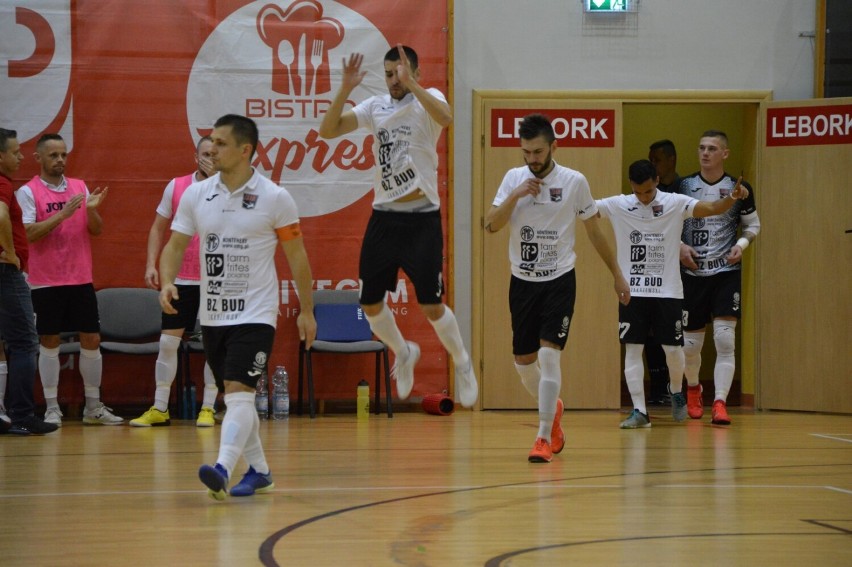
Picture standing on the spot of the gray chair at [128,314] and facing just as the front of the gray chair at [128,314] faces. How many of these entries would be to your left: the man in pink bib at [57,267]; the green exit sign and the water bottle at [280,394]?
2

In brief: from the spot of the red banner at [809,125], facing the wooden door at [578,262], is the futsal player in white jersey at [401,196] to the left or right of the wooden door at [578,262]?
left

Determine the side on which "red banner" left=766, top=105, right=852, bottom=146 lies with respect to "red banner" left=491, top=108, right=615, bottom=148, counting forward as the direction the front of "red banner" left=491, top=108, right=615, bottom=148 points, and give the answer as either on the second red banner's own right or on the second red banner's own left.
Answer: on the second red banner's own left

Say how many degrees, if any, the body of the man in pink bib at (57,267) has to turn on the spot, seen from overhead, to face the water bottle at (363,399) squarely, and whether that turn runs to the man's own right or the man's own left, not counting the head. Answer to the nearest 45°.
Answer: approximately 45° to the man's own left

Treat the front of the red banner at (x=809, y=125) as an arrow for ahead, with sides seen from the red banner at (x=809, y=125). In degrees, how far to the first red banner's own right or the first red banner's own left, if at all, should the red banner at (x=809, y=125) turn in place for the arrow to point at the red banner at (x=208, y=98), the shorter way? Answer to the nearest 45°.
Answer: approximately 90° to the first red banner's own right

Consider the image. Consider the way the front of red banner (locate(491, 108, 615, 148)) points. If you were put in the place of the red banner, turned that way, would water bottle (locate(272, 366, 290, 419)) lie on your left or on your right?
on your right

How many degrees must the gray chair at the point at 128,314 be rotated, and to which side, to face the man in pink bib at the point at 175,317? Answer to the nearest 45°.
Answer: approximately 45° to its left

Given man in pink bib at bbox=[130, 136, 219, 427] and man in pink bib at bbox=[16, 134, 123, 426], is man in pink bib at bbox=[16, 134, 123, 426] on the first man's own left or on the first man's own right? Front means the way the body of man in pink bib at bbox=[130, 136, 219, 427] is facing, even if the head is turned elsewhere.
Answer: on the first man's own right

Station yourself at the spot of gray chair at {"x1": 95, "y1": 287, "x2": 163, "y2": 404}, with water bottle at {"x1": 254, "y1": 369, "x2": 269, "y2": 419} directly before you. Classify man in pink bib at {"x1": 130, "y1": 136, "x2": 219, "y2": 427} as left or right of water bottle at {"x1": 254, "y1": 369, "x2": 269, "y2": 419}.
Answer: right

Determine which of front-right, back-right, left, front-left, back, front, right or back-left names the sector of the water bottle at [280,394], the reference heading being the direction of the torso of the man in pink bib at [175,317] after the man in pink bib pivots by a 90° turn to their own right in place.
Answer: back-right

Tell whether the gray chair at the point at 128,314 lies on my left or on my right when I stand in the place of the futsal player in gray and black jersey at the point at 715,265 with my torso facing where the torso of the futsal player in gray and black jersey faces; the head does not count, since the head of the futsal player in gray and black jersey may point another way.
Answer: on my right
